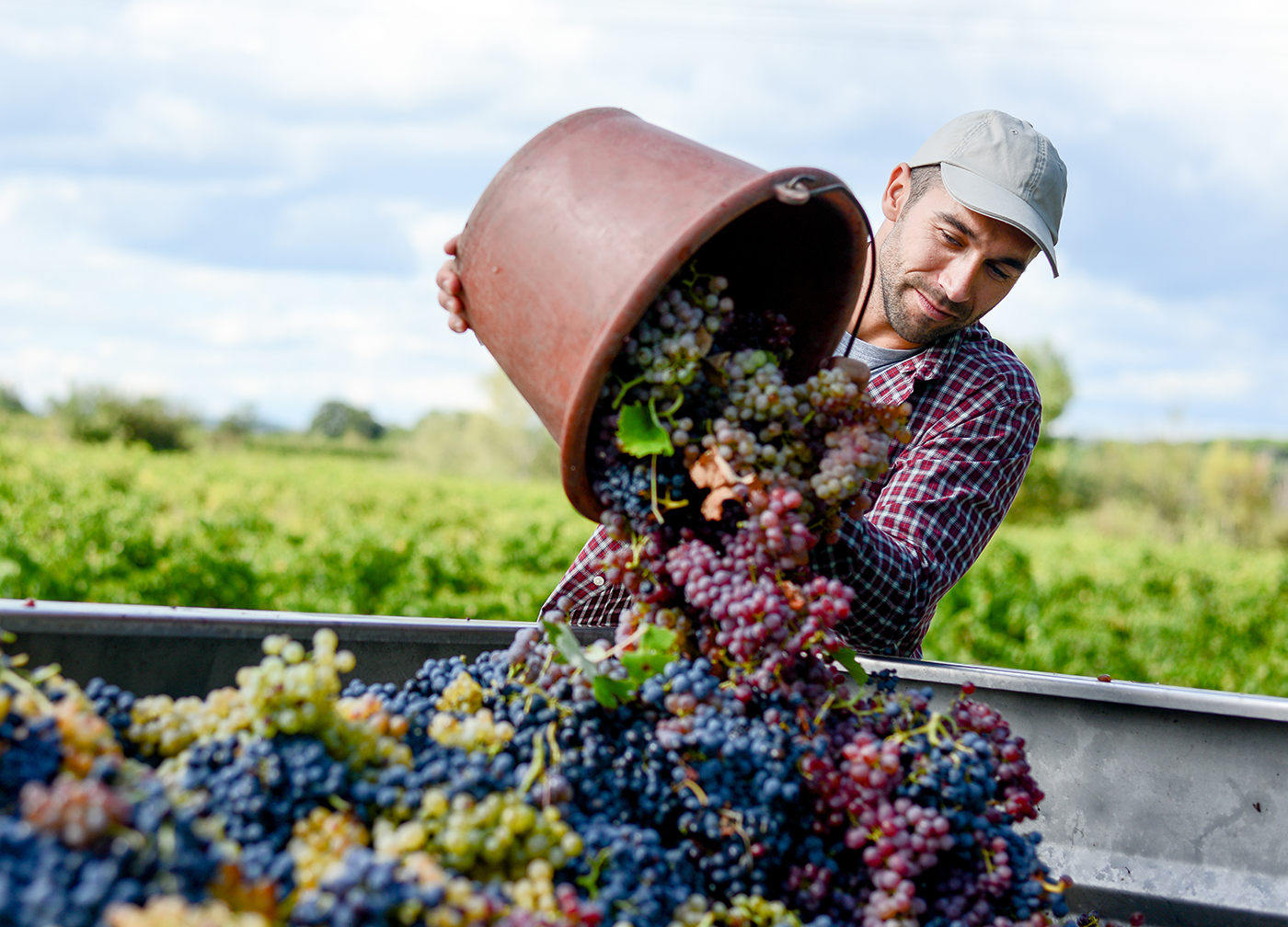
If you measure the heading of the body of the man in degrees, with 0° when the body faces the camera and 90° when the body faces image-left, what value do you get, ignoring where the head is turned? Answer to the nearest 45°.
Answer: approximately 0°

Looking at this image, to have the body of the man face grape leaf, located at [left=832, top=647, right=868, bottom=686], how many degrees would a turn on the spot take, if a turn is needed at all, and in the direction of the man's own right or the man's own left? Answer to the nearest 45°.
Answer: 0° — they already face it
